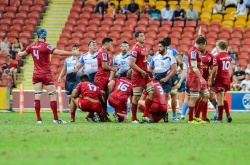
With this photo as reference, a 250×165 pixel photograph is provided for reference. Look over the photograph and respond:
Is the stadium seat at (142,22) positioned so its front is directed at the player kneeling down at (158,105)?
yes

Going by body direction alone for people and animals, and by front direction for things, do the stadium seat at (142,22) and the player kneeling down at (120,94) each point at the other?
yes

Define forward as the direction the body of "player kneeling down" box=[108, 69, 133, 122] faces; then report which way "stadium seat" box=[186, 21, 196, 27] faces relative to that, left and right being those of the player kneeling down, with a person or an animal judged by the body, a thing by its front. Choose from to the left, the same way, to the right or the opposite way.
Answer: the opposite way

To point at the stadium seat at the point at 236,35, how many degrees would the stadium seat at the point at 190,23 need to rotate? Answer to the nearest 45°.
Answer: approximately 90° to its left

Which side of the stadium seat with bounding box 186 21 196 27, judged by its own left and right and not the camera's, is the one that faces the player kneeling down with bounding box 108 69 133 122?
front

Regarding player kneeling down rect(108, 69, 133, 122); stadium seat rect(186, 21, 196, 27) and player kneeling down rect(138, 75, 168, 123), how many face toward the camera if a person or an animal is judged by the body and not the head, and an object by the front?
1

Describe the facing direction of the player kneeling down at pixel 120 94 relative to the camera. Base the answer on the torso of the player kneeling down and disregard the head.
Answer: away from the camera

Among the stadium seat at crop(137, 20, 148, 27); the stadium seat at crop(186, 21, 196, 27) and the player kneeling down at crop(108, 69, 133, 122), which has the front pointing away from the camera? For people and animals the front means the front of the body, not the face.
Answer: the player kneeling down

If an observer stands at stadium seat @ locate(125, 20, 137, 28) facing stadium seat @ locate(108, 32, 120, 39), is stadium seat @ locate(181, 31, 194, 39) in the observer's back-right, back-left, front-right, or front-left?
back-left

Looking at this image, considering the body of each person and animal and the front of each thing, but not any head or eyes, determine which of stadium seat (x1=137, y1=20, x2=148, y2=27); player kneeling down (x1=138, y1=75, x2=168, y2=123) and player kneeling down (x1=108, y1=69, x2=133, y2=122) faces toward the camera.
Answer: the stadium seat

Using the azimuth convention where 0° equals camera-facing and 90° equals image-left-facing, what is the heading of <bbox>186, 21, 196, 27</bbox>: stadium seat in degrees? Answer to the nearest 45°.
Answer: approximately 0°

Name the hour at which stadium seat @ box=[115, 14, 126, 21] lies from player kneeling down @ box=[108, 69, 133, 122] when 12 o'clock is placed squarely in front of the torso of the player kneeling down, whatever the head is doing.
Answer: The stadium seat is roughly at 12 o'clock from the player kneeling down.

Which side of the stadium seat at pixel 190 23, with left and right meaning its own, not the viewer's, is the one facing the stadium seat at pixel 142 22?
right
